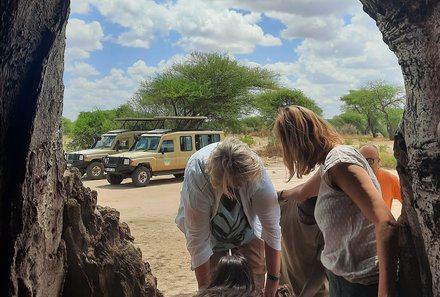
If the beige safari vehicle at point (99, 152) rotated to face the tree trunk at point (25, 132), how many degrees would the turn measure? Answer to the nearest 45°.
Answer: approximately 45° to its left

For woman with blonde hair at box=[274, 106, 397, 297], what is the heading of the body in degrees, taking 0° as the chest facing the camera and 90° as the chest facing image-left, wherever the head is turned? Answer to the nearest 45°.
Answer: approximately 90°

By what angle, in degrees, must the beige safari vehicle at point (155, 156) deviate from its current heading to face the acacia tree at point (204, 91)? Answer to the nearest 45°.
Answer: approximately 135° to its right

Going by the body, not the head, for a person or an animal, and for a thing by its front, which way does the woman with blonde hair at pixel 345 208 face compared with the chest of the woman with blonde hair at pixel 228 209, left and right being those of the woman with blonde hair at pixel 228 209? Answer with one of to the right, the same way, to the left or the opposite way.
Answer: to the right

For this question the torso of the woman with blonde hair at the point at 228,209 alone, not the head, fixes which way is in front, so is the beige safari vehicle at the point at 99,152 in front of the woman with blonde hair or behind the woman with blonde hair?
behind

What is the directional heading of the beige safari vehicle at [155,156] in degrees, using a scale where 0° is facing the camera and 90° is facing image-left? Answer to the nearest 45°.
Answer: approximately 45°

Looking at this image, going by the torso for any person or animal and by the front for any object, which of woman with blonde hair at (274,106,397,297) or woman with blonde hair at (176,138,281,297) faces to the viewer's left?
woman with blonde hair at (274,106,397,297)

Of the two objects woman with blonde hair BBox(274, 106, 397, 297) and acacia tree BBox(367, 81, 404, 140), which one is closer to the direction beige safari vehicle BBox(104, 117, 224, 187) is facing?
the woman with blonde hair

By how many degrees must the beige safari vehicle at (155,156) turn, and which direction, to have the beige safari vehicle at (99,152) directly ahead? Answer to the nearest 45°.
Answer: approximately 90° to its right

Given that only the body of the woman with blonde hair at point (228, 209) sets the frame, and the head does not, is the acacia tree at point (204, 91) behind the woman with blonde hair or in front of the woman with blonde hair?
behind

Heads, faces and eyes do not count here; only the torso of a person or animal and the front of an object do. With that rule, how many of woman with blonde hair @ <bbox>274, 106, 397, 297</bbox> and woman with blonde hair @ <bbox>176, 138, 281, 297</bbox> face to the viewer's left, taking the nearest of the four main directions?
1

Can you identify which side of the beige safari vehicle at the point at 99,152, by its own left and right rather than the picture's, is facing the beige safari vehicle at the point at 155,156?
left

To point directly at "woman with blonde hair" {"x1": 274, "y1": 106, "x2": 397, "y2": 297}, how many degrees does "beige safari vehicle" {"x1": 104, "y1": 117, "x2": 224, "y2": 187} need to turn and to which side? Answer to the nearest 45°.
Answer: approximately 45° to its left
